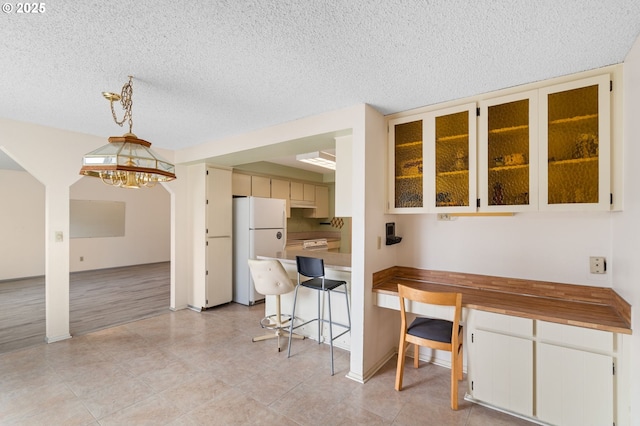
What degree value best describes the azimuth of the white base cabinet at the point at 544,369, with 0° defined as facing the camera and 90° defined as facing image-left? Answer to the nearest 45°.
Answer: approximately 45°

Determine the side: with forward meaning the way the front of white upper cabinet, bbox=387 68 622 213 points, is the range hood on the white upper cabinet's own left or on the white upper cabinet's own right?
on the white upper cabinet's own right

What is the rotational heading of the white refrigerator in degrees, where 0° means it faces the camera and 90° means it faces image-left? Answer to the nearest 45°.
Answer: approximately 315°

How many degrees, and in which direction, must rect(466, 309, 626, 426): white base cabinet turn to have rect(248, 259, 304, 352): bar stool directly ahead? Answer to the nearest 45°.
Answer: approximately 45° to its right

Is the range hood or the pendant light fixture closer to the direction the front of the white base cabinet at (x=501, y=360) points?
the pendant light fixture
